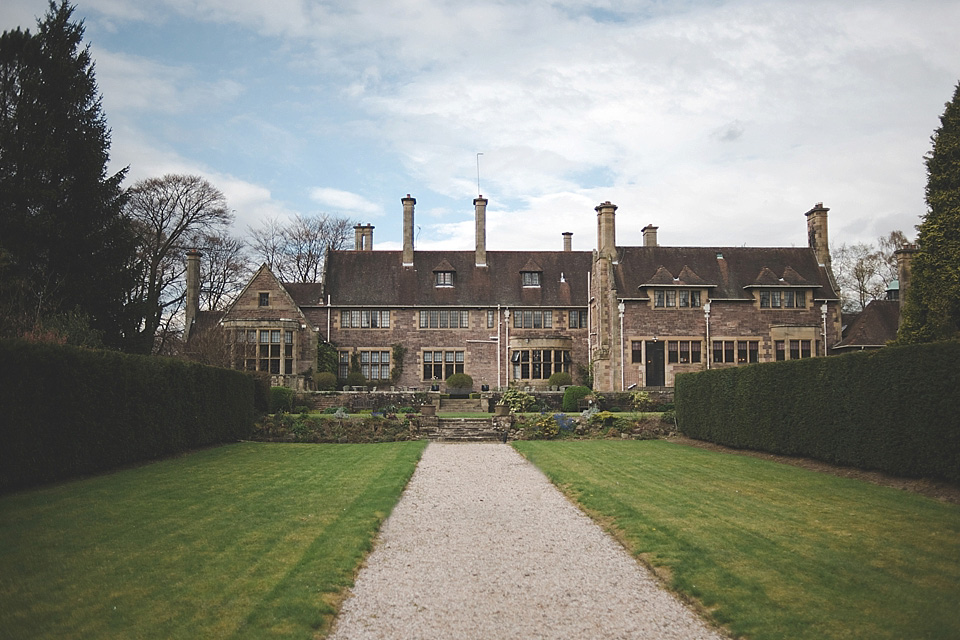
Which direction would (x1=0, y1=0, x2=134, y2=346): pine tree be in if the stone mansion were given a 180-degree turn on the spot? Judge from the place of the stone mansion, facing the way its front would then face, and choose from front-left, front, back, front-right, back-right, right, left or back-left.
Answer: back-left

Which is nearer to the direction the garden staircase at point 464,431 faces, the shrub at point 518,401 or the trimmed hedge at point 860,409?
the trimmed hedge

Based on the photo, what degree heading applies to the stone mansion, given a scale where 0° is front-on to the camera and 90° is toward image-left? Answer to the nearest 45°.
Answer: approximately 0°

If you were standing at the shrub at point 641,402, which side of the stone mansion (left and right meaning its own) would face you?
front

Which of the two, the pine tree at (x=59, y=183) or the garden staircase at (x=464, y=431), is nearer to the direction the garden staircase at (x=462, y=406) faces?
the garden staircase

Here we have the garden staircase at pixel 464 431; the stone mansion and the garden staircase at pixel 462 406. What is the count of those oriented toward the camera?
3

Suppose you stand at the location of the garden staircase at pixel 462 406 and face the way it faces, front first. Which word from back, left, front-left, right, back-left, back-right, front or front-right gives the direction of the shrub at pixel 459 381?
back

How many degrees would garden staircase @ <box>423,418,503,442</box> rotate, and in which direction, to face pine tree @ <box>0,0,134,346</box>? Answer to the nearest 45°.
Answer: approximately 90° to its right

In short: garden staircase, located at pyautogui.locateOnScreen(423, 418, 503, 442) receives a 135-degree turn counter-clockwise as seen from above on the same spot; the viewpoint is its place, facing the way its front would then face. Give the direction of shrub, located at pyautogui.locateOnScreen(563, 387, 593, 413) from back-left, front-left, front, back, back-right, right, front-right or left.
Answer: front

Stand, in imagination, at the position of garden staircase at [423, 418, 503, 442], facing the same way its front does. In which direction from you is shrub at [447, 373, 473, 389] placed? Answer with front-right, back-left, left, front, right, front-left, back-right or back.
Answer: back

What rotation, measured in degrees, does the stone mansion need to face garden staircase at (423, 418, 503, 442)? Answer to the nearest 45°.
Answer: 0° — it already faces it

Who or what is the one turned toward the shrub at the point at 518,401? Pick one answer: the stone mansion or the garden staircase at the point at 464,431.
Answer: the stone mansion
